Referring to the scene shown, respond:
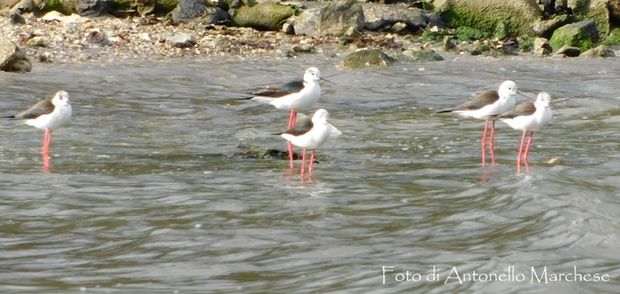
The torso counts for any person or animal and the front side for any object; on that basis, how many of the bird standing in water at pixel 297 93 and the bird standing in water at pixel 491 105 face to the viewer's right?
2

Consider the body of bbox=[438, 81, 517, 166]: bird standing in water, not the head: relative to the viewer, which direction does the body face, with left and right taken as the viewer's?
facing to the right of the viewer

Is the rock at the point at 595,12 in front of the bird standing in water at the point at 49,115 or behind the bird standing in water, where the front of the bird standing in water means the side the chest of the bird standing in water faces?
in front

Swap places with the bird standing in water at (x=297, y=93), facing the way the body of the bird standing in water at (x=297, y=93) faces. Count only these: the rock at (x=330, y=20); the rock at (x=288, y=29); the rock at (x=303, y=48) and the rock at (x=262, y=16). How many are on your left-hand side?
4

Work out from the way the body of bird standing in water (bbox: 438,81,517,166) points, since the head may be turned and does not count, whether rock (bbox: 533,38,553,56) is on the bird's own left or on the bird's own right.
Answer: on the bird's own left

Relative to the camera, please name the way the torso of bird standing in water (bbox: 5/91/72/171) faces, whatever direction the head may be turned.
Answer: to the viewer's right

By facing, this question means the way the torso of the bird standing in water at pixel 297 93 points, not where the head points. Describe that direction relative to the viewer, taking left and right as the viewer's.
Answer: facing to the right of the viewer

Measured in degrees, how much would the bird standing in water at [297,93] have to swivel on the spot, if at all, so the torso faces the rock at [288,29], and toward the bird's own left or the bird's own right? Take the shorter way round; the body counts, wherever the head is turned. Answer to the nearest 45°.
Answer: approximately 90° to the bird's own left

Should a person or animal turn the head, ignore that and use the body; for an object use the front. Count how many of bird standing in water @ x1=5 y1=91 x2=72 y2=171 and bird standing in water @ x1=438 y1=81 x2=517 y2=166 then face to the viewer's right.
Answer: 2

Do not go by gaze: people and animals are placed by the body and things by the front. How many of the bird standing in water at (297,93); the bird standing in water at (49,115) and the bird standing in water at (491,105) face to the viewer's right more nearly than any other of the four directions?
3

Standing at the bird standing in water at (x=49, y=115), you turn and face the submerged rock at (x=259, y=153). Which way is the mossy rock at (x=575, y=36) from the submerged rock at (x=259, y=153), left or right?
left

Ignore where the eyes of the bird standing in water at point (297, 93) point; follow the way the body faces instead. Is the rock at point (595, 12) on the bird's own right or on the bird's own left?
on the bird's own left
